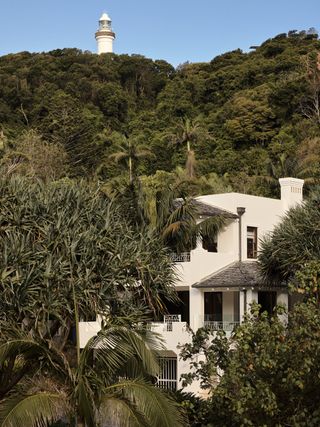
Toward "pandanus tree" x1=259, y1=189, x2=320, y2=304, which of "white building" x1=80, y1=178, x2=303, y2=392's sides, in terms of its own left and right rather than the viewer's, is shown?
left

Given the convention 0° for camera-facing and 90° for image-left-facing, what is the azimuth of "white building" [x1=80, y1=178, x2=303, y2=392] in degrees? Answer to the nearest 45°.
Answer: approximately 45°

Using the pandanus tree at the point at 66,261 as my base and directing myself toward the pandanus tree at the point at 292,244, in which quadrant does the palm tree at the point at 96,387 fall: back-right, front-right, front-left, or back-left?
back-right
